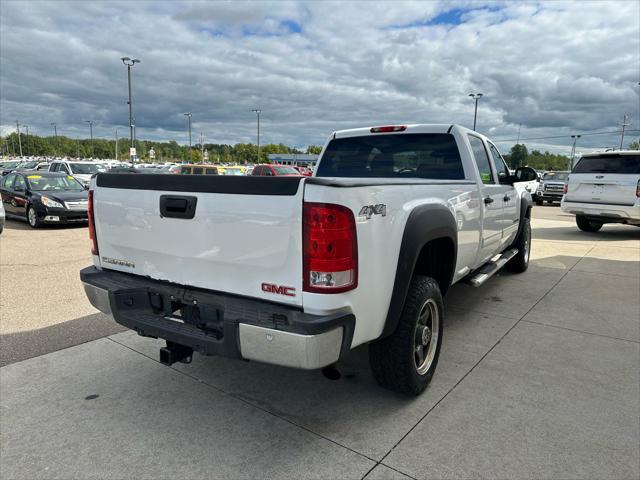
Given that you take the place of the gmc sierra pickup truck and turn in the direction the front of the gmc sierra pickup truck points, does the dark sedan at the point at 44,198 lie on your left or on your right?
on your left

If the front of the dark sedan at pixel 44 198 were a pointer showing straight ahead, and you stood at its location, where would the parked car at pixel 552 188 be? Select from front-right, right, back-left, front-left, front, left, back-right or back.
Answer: front-left

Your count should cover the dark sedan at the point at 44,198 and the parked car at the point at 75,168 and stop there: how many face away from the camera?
0

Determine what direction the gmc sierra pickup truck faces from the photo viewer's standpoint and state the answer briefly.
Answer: facing away from the viewer and to the right of the viewer

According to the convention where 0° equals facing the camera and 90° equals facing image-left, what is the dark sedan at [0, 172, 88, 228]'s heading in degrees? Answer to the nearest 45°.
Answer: approximately 315°

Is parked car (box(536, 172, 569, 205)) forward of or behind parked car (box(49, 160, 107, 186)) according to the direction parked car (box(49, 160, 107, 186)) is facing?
forward

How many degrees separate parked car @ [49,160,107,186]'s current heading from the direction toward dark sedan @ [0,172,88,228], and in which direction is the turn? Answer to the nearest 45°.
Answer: approximately 45° to its right

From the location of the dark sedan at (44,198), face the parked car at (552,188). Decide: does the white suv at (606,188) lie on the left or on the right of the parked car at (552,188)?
right
